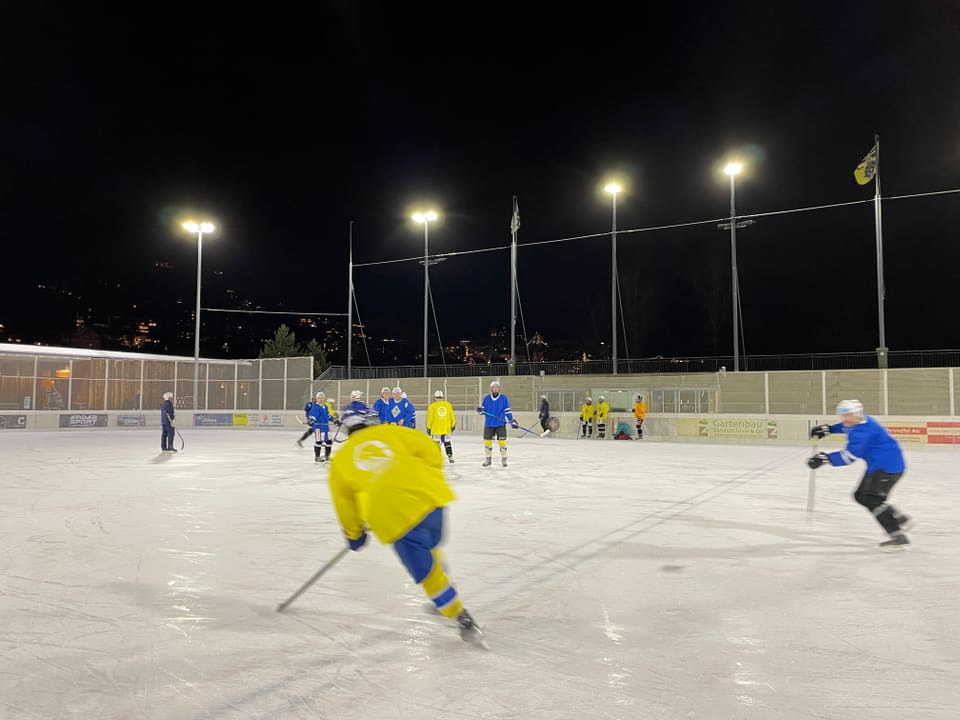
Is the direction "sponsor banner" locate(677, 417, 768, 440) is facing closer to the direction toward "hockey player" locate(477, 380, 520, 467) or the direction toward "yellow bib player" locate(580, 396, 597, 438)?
the hockey player

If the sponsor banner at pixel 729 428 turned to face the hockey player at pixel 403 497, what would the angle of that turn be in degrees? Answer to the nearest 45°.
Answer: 0° — it already faces them

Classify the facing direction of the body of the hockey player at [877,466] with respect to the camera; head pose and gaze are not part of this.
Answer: to the viewer's left

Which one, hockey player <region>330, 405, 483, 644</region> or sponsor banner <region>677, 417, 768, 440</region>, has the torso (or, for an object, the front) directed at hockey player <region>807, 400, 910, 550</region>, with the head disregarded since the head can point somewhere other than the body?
the sponsor banner

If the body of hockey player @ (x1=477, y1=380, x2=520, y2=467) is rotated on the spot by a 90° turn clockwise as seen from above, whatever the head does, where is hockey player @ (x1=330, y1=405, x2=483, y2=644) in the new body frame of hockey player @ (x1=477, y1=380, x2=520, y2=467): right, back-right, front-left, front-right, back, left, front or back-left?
left

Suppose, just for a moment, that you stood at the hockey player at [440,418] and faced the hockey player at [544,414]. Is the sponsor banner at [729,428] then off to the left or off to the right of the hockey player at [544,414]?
right

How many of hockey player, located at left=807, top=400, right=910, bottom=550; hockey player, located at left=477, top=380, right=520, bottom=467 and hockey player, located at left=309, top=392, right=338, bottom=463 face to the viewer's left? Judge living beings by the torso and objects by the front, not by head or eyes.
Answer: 1

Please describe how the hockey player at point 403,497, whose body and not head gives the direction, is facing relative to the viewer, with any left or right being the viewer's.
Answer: facing away from the viewer and to the left of the viewer

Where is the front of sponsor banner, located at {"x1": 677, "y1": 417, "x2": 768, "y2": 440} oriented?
toward the camera

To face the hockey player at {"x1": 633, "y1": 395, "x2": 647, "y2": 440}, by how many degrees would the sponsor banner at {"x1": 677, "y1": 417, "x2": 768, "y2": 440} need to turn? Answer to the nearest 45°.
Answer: approximately 90° to its right

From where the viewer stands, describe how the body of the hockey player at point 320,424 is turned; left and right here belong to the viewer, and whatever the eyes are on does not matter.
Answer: facing the viewer
